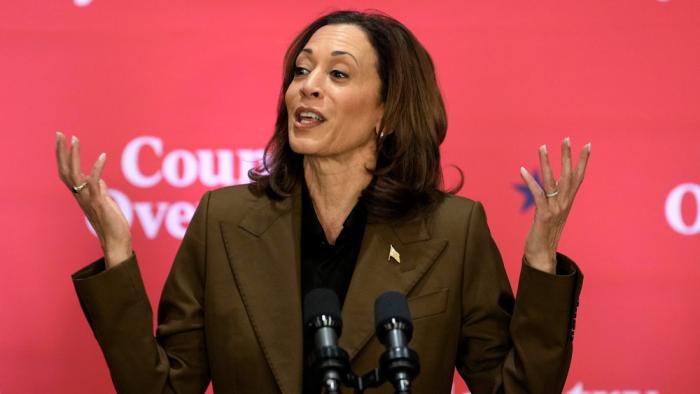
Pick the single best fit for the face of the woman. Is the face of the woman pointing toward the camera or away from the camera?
toward the camera

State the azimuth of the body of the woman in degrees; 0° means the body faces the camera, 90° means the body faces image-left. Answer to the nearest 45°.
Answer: approximately 0°

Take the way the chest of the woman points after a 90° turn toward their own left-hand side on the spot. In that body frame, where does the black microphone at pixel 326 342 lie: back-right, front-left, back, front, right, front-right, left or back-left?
right

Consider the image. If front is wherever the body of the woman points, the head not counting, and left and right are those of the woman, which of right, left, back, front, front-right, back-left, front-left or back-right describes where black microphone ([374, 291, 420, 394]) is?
front
